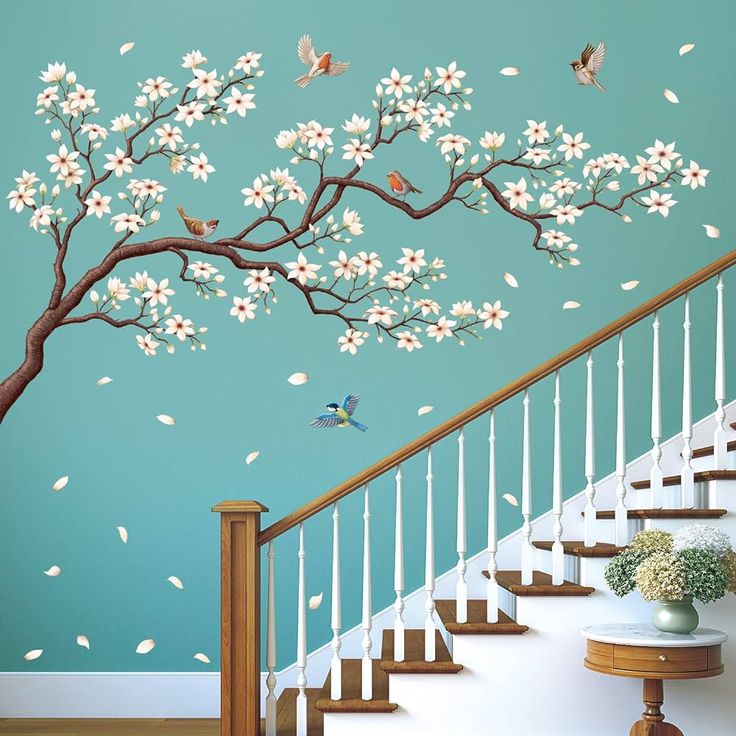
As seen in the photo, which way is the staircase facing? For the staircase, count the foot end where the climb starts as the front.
to the viewer's left
